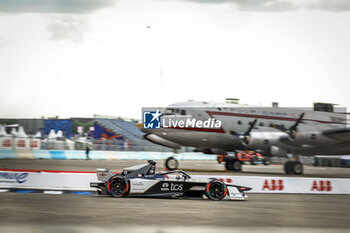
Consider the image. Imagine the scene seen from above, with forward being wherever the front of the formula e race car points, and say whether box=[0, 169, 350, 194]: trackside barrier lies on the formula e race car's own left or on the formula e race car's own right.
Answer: on the formula e race car's own left

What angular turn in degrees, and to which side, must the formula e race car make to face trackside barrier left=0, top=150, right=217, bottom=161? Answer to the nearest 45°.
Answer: approximately 90° to its left

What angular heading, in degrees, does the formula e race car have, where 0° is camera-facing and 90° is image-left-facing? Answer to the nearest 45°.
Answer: approximately 270°
